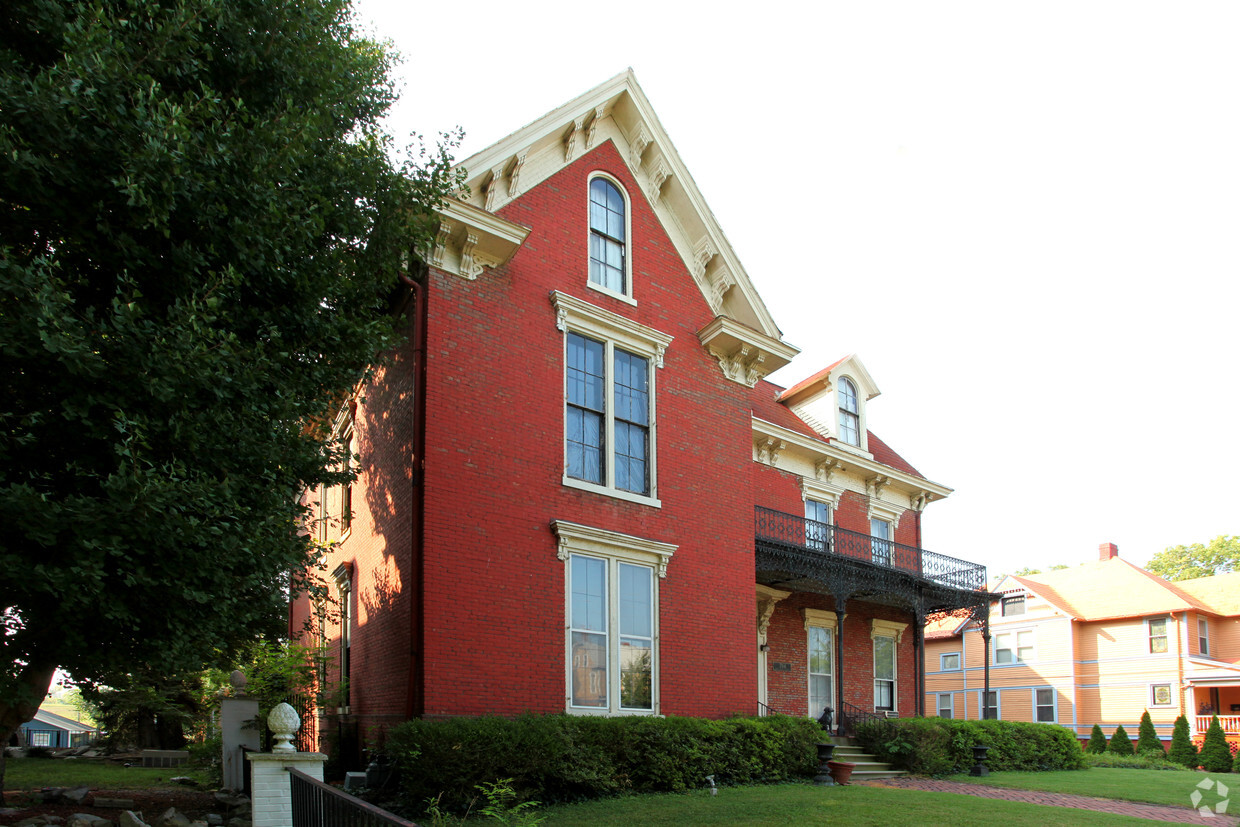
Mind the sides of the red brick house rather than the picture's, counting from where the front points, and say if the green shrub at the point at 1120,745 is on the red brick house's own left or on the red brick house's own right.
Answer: on the red brick house's own left

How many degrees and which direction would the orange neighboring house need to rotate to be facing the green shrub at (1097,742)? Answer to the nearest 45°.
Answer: approximately 45° to its right

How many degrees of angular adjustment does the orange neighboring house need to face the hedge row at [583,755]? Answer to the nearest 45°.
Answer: approximately 45° to its right

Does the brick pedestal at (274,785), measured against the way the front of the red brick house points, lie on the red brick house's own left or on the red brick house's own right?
on the red brick house's own right

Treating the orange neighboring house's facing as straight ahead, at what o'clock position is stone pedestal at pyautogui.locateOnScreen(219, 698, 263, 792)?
The stone pedestal is roughly at 2 o'clock from the orange neighboring house.

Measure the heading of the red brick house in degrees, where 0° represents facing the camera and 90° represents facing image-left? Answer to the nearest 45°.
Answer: approximately 315°

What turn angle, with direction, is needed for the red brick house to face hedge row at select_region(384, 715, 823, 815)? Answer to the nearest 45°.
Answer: approximately 45° to its right

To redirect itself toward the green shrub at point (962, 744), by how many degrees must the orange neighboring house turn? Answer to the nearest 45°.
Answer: approximately 45° to its right

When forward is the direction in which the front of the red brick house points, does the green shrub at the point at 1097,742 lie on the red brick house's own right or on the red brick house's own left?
on the red brick house's own left
